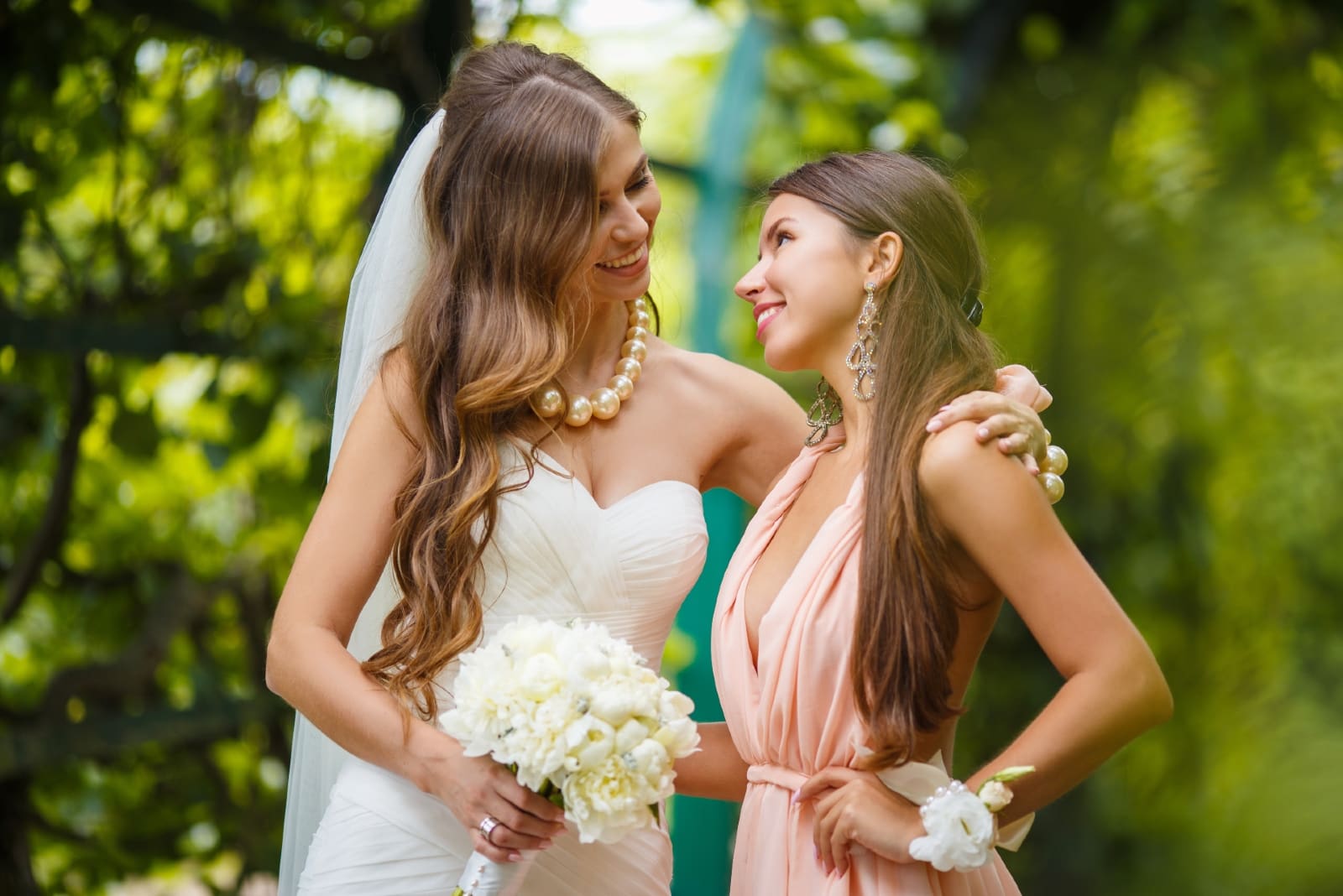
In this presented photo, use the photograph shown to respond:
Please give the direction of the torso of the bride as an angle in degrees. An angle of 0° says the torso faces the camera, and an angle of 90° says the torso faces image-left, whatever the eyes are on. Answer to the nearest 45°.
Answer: approximately 315°

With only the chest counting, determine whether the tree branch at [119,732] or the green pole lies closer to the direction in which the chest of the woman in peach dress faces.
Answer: the tree branch

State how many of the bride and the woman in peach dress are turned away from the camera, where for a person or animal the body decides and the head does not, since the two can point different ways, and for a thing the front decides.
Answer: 0

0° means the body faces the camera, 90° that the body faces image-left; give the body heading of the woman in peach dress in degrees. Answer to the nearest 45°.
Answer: approximately 45°

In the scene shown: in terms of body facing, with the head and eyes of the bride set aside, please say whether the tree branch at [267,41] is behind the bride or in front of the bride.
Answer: behind

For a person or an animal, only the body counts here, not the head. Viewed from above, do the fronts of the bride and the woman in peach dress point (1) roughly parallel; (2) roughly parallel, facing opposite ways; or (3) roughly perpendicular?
roughly perpendicular

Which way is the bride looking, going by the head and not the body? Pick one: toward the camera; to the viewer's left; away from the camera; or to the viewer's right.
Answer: to the viewer's right

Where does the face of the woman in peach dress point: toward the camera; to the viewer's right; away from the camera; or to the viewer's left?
to the viewer's left
